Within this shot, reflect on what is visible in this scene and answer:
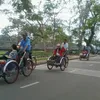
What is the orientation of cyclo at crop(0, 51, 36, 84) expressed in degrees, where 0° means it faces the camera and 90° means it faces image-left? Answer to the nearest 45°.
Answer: approximately 45°
